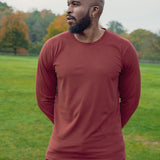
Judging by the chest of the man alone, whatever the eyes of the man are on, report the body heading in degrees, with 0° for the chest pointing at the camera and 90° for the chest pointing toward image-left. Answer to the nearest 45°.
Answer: approximately 0°
